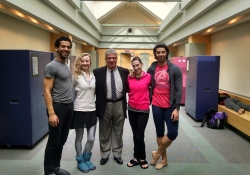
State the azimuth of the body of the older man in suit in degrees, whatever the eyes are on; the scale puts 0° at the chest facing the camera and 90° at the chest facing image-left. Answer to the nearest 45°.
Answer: approximately 0°

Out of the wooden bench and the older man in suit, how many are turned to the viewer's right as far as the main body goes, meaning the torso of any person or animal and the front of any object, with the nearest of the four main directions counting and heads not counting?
0

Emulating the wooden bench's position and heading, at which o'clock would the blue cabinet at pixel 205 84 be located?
The blue cabinet is roughly at 3 o'clock from the wooden bench.

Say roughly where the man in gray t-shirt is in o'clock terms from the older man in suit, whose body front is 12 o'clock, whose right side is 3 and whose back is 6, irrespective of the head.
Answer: The man in gray t-shirt is roughly at 2 o'clock from the older man in suit.

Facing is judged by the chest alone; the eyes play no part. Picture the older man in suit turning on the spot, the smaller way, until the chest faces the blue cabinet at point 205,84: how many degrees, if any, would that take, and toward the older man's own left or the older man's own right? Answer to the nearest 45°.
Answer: approximately 135° to the older man's own left

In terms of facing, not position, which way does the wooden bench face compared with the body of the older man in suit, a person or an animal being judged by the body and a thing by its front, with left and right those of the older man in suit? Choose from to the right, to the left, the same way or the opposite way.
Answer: to the right

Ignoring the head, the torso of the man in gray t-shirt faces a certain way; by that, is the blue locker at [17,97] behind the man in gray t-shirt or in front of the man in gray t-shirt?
behind

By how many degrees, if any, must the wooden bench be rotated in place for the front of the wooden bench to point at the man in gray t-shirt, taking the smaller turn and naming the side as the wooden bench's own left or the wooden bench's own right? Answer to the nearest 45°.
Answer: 0° — it already faces them

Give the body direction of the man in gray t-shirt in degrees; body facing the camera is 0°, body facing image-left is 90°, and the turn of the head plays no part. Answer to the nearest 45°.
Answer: approximately 315°

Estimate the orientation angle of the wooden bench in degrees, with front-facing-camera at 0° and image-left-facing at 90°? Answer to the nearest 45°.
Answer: approximately 45°

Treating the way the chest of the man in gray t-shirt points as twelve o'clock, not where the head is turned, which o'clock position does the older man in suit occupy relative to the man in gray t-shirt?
The older man in suit is roughly at 10 o'clock from the man in gray t-shirt.

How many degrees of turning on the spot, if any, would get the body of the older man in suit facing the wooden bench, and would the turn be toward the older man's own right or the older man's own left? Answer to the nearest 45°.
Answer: approximately 135° to the older man's own left
